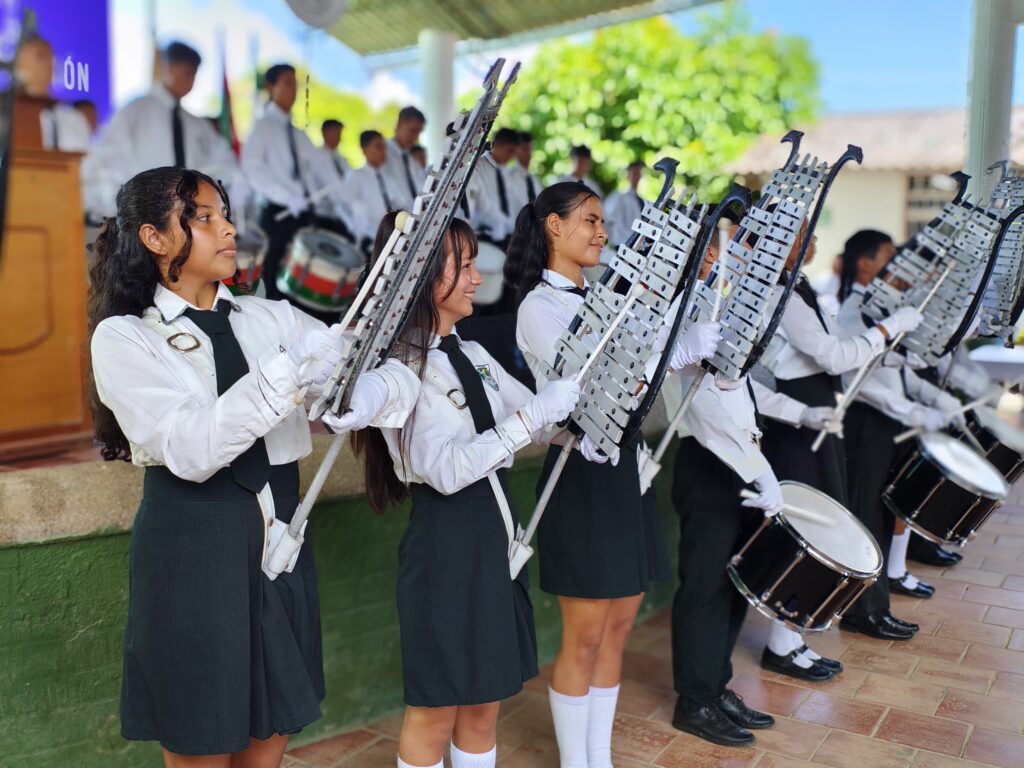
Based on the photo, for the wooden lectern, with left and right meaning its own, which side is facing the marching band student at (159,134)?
left

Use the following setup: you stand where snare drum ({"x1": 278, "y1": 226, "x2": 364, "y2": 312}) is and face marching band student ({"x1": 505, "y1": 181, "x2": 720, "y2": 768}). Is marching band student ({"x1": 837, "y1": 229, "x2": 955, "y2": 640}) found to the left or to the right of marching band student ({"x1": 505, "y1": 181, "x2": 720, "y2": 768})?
left

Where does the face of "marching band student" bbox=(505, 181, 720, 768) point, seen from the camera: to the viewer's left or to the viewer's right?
to the viewer's right

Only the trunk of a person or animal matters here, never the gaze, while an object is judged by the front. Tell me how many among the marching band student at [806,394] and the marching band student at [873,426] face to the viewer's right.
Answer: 2

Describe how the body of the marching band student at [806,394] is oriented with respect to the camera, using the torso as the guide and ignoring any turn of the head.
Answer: to the viewer's right

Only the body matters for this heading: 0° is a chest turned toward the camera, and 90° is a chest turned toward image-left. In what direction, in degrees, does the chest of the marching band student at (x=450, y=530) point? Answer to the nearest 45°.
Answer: approximately 315°

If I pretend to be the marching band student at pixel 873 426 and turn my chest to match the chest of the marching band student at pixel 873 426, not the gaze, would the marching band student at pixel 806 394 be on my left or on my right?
on my right

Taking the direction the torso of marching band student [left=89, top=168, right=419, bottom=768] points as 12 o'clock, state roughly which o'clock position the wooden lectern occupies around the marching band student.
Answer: The wooden lectern is roughly at 7 o'clock from the marching band student.

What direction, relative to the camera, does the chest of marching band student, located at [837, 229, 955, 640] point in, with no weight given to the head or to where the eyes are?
to the viewer's right

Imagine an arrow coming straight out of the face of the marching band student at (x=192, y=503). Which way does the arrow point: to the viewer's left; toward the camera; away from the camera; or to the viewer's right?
to the viewer's right

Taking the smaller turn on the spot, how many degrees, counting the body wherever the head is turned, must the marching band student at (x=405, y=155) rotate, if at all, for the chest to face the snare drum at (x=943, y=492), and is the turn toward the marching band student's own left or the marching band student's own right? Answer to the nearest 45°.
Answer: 0° — they already face it
